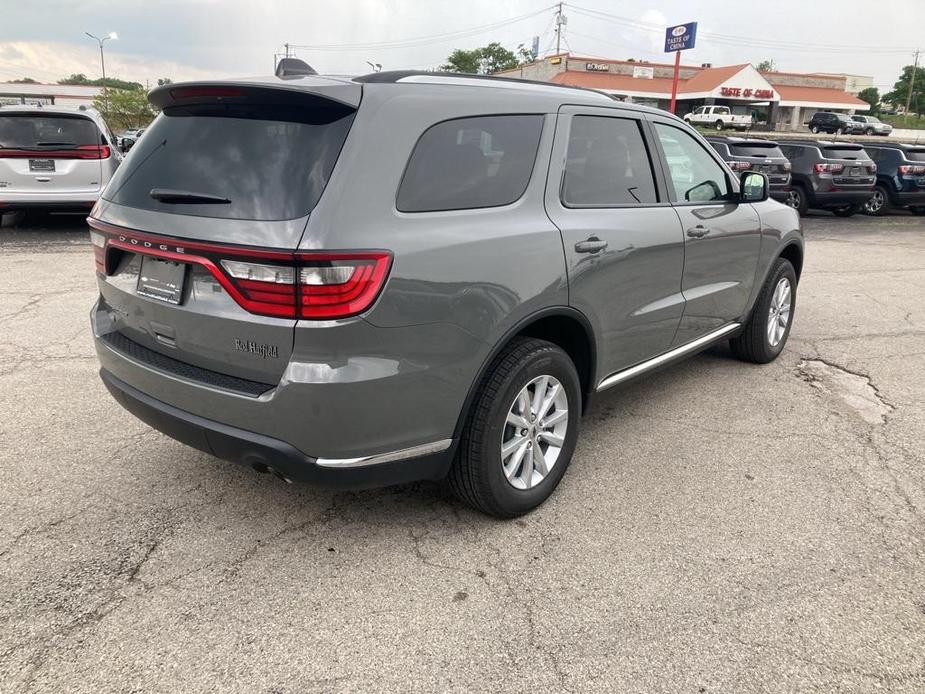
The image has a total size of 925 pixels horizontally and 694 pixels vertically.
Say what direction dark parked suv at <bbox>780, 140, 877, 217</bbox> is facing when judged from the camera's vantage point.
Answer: facing away from the viewer and to the left of the viewer

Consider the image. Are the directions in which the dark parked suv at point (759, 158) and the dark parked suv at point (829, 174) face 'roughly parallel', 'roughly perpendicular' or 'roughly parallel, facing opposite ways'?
roughly parallel

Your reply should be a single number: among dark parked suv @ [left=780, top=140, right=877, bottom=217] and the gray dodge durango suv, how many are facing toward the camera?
0

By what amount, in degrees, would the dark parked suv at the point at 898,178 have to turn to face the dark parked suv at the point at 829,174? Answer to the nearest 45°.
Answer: approximately 90° to its left

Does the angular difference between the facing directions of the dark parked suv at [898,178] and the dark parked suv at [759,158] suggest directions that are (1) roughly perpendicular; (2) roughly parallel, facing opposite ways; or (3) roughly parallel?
roughly parallel

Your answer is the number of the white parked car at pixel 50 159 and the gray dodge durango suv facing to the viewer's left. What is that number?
0

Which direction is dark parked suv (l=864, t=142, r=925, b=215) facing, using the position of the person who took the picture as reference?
facing away from the viewer and to the left of the viewer

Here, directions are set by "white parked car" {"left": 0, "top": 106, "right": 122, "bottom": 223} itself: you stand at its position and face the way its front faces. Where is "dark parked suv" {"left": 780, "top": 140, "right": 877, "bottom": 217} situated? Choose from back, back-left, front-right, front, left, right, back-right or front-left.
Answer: right

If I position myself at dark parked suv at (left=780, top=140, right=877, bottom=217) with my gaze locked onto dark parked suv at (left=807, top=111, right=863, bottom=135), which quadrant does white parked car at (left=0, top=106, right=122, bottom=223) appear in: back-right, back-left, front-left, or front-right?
back-left

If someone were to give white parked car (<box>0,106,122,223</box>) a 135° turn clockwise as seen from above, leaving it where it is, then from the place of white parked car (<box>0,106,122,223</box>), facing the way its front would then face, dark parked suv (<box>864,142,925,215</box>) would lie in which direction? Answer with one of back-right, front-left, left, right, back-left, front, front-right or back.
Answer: front-left

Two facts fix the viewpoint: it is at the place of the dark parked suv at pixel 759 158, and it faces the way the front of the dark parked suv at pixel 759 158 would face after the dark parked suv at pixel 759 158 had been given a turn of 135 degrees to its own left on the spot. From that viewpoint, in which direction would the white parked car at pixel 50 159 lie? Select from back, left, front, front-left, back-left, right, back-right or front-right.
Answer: front-right

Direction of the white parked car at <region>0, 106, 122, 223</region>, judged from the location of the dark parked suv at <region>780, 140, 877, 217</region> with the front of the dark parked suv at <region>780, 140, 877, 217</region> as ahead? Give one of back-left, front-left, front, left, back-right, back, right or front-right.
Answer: left

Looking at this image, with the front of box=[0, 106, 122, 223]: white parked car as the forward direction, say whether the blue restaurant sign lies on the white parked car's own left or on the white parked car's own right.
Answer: on the white parked car's own right

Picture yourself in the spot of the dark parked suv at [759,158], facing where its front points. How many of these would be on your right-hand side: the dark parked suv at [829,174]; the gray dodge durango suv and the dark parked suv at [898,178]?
2

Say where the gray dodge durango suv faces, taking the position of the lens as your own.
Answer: facing away from the viewer and to the right of the viewer

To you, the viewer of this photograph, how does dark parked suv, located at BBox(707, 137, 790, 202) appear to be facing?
facing away from the viewer and to the left of the viewer

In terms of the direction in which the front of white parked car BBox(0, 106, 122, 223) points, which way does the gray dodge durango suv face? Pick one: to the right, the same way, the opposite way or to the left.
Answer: to the right

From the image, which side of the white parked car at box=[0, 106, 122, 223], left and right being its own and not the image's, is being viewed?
back
